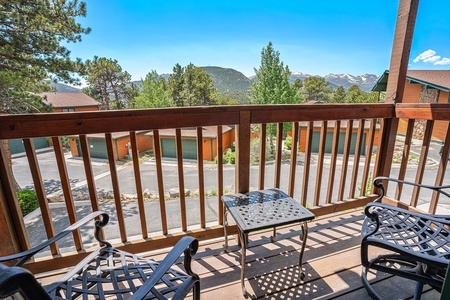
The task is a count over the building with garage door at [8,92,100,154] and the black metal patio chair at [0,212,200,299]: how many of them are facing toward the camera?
1

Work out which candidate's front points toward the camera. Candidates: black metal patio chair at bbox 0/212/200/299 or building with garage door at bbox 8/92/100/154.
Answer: the building with garage door

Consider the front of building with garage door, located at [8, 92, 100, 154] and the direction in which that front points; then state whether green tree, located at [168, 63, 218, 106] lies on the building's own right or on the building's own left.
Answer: on the building's own left

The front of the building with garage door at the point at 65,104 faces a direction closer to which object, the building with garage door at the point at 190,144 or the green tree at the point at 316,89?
the building with garage door

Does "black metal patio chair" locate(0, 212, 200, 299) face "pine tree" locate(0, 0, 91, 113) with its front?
no

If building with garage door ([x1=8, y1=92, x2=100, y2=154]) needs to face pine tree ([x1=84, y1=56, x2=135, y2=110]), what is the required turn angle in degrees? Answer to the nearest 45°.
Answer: approximately 90° to its left

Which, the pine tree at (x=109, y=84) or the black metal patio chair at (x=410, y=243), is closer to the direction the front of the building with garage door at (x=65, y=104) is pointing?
the black metal patio chair

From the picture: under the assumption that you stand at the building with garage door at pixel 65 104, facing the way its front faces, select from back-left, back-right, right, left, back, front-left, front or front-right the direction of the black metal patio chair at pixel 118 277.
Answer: front

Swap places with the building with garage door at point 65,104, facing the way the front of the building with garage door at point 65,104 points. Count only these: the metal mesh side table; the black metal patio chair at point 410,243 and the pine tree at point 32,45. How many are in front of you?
3

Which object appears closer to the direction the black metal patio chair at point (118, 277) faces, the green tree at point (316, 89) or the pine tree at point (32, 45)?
the green tree

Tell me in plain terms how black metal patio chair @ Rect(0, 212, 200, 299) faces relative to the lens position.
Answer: facing away from the viewer and to the right of the viewer

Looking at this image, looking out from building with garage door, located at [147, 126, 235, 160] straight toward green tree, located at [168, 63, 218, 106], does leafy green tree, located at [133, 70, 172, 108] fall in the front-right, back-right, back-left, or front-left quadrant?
front-left

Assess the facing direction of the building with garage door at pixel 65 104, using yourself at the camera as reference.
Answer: facing the viewer

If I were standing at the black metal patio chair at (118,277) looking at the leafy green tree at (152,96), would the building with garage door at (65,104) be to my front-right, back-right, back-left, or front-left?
front-left
